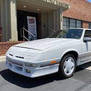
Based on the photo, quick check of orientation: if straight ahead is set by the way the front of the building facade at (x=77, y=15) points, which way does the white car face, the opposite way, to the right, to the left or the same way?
to the right

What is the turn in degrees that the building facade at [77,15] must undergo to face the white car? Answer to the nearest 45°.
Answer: approximately 45° to its right

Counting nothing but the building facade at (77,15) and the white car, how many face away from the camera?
0

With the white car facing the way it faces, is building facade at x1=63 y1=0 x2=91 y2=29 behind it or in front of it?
behind

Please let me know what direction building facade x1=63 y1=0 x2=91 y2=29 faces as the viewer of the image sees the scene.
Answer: facing the viewer and to the right of the viewer

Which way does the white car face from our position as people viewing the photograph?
facing the viewer and to the left of the viewer
